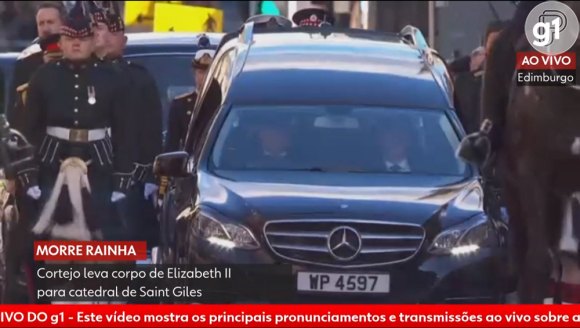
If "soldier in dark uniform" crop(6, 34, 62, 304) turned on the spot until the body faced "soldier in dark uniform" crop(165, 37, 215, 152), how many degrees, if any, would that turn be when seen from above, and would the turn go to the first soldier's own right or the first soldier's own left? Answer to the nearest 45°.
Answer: approximately 135° to the first soldier's own left

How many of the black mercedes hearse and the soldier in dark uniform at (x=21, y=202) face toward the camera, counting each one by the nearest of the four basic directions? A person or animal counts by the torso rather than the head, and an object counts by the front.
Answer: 2

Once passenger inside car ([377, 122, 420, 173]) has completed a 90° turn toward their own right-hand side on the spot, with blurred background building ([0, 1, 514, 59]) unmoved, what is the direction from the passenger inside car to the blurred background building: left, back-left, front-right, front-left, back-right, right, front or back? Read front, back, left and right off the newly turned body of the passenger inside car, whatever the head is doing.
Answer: right

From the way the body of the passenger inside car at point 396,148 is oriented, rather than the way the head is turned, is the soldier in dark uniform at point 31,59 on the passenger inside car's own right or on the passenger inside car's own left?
on the passenger inside car's own right
